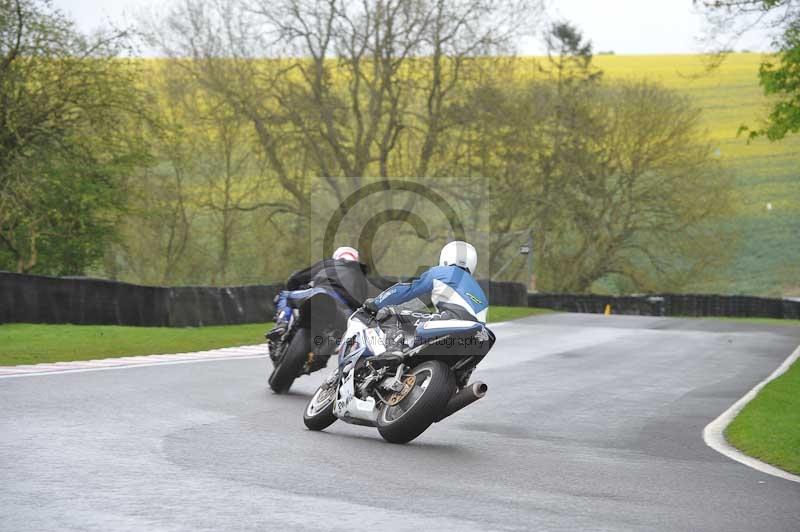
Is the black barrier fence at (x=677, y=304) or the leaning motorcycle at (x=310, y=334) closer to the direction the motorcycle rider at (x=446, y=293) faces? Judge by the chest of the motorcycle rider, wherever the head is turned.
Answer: the leaning motorcycle

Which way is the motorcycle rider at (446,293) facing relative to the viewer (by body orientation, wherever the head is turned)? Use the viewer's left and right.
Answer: facing away from the viewer and to the left of the viewer

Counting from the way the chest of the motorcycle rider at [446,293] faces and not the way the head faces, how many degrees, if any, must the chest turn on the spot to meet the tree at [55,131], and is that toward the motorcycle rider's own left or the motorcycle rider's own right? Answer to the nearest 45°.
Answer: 0° — they already face it
